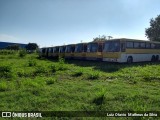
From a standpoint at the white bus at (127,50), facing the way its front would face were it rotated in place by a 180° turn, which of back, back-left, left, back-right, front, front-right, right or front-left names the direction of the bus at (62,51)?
left

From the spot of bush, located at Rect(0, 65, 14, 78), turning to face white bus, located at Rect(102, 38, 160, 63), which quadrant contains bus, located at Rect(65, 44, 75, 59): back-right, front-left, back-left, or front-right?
front-left

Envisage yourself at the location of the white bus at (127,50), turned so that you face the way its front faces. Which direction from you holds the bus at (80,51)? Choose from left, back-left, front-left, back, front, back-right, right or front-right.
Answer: right

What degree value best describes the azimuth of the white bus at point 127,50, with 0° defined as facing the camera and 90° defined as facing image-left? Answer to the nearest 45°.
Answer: approximately 45°

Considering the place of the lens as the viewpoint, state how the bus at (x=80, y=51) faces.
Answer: facing the viewer and to the left of the viewer

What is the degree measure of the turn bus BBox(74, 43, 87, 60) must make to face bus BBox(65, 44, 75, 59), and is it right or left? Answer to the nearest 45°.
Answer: approximately 135° to its right

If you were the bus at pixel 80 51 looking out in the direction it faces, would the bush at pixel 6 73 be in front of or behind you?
in front

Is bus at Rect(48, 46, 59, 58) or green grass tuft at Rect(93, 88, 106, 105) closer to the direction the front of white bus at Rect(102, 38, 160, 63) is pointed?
the green grass tuft

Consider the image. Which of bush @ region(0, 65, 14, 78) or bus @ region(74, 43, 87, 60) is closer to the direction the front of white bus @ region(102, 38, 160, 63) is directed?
the bush

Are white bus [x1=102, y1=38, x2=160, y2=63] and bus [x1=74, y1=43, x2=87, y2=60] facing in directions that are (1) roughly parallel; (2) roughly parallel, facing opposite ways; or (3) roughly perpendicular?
roughly parallel

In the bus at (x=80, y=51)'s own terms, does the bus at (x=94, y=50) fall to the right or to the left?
on its left

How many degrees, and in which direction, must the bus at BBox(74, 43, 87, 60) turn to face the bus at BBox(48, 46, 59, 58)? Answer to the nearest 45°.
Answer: approximately 135° to its right

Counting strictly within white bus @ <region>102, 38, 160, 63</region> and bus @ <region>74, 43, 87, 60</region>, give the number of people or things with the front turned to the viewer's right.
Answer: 0

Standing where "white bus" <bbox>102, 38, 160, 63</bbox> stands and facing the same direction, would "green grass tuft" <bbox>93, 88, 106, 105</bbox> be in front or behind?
in front

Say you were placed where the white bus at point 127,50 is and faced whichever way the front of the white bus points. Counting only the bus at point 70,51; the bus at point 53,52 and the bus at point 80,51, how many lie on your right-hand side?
3
